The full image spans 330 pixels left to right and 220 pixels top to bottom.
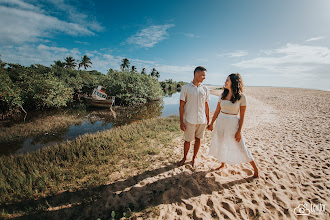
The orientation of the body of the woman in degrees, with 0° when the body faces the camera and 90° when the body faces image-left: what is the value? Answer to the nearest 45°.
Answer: approximately 45°

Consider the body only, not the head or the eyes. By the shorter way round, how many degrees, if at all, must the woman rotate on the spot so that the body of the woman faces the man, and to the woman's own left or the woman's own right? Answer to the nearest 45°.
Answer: approximately 45° to the woman's own right

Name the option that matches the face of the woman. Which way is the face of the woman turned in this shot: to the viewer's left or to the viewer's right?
to the viewer's left
